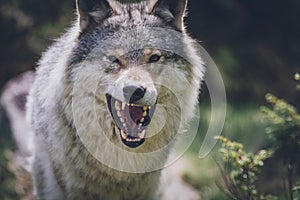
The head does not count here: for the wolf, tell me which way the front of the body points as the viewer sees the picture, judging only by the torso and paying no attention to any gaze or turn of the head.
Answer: toward the camera
